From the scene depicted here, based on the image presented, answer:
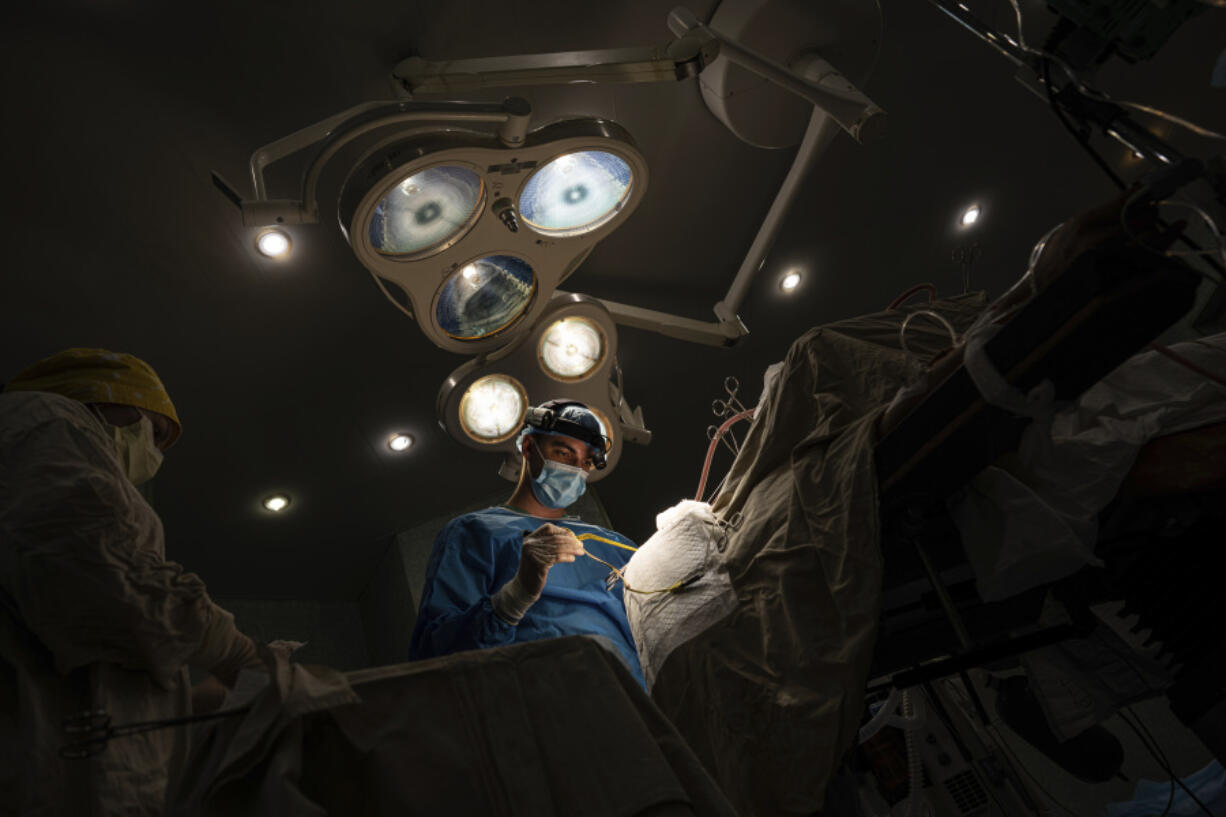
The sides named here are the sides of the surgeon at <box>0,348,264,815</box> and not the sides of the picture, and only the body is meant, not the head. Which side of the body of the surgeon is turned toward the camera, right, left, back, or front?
right

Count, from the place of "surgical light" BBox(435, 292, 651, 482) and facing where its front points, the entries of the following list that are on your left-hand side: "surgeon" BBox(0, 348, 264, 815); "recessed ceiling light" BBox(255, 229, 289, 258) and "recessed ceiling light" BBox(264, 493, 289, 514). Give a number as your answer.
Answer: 0

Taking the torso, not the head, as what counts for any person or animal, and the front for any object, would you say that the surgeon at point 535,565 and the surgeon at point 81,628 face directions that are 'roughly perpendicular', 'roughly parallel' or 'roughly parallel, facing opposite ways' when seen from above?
roughly perpendicular

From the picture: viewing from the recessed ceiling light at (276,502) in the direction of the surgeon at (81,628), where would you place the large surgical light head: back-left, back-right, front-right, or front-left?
front-left

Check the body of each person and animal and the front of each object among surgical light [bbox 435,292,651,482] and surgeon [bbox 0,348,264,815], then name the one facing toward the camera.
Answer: the surgical light

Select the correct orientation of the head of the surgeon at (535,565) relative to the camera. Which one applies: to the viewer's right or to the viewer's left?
to the viewer's right

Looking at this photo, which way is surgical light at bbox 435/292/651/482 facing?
toward the camera

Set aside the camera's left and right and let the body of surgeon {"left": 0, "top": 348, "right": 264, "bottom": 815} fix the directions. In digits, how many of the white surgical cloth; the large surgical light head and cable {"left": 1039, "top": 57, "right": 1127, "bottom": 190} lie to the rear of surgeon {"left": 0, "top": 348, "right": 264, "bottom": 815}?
0

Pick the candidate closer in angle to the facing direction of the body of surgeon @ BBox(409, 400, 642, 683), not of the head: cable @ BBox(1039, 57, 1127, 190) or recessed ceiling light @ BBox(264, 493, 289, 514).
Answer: the cable

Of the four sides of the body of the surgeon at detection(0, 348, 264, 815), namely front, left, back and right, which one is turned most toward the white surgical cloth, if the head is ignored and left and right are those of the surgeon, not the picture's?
front

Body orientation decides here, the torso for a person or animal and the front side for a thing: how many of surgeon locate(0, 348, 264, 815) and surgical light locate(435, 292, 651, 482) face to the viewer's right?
1

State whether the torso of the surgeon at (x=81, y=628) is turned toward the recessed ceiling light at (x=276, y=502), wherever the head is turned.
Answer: no

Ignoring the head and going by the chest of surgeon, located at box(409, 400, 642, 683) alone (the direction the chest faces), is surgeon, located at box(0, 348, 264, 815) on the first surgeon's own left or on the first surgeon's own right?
on the first surgeon's own right

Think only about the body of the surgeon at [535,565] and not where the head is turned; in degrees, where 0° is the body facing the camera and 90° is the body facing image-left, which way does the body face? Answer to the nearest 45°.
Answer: approximately 315°
